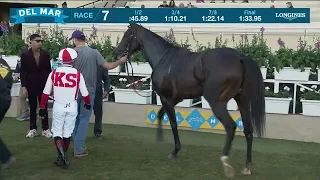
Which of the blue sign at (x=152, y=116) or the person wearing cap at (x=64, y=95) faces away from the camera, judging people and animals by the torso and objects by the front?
the person wearing cap

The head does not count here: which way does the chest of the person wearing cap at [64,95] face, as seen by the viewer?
away from the camera

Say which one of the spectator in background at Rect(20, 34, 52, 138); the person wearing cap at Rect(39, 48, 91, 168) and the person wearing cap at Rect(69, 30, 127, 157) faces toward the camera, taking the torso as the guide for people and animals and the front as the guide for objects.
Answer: the spectator in background

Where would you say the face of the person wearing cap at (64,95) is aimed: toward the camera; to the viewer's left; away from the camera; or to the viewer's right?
away from the camera

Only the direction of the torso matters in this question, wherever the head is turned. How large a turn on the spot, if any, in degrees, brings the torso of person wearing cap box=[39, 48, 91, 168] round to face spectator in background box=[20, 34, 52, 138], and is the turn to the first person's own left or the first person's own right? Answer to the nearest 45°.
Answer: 0° — they already face them

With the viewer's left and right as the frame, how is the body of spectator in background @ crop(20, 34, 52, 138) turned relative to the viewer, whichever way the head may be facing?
facing the viewer

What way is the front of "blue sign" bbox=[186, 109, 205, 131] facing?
toward the camera

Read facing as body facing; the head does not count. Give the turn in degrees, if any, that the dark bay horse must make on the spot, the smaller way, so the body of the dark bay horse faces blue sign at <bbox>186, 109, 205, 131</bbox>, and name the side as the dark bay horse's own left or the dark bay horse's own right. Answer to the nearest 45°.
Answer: approximately 45° to the dark bay horse's own right

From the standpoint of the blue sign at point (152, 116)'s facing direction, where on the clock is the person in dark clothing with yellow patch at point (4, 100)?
The person in dark clothing with yellow patch is roughly at 1 o'clock from the blue sign.

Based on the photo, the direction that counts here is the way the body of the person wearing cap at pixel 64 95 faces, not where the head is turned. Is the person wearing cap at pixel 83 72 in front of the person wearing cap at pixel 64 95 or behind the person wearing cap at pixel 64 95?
in front

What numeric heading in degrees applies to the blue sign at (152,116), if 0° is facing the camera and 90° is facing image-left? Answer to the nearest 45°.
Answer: approximately 0°

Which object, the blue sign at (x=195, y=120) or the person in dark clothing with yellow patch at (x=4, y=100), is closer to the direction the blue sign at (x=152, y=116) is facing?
the person in dark clothing with yellow patch

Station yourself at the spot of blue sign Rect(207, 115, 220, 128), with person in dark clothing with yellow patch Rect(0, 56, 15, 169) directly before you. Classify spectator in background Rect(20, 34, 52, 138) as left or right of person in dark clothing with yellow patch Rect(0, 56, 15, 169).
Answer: right

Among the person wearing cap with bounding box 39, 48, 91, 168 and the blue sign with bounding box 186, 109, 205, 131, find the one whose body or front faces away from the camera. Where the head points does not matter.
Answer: the person wearing cap

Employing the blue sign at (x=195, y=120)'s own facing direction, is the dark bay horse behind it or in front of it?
in front
